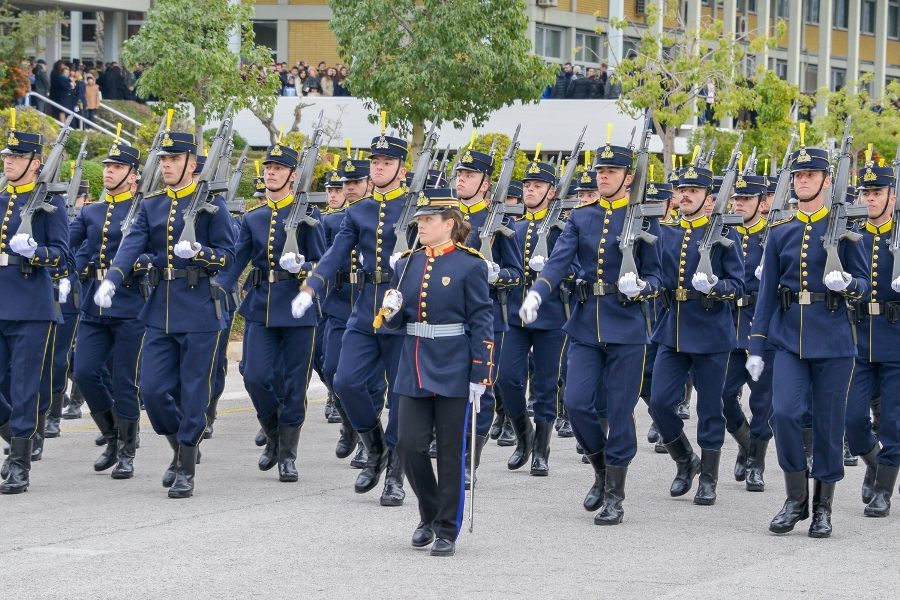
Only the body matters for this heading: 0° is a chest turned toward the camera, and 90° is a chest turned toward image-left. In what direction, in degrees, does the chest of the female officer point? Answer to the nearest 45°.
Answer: approximately 45°

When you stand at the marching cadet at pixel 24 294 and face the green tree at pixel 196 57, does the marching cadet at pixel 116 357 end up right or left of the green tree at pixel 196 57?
right

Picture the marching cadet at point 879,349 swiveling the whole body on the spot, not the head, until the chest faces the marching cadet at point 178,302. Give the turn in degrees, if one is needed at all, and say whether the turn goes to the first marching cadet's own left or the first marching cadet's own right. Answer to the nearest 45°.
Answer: approximately 45° to the first marching cadet's own right

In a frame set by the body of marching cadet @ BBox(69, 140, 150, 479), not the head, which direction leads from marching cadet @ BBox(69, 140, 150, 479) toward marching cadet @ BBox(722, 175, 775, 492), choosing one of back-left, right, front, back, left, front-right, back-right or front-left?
back-left
